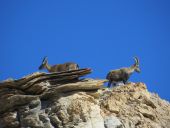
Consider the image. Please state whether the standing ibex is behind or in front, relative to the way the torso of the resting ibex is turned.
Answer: behind

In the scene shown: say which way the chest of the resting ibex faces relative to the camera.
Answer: to the viewer's left
